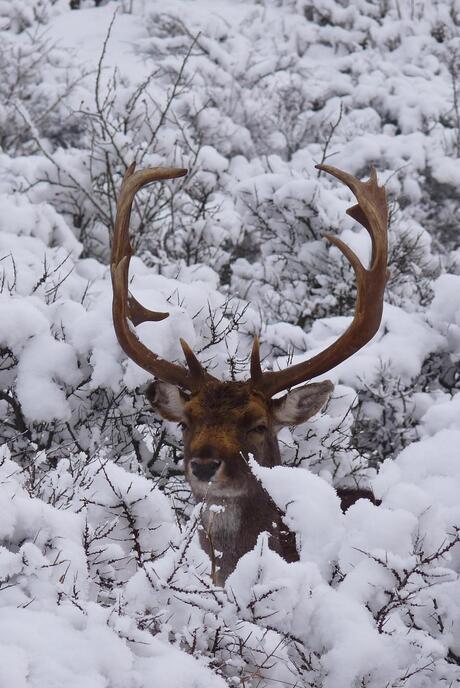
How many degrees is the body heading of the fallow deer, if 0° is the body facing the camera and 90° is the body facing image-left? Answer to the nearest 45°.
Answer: approximately 45°
